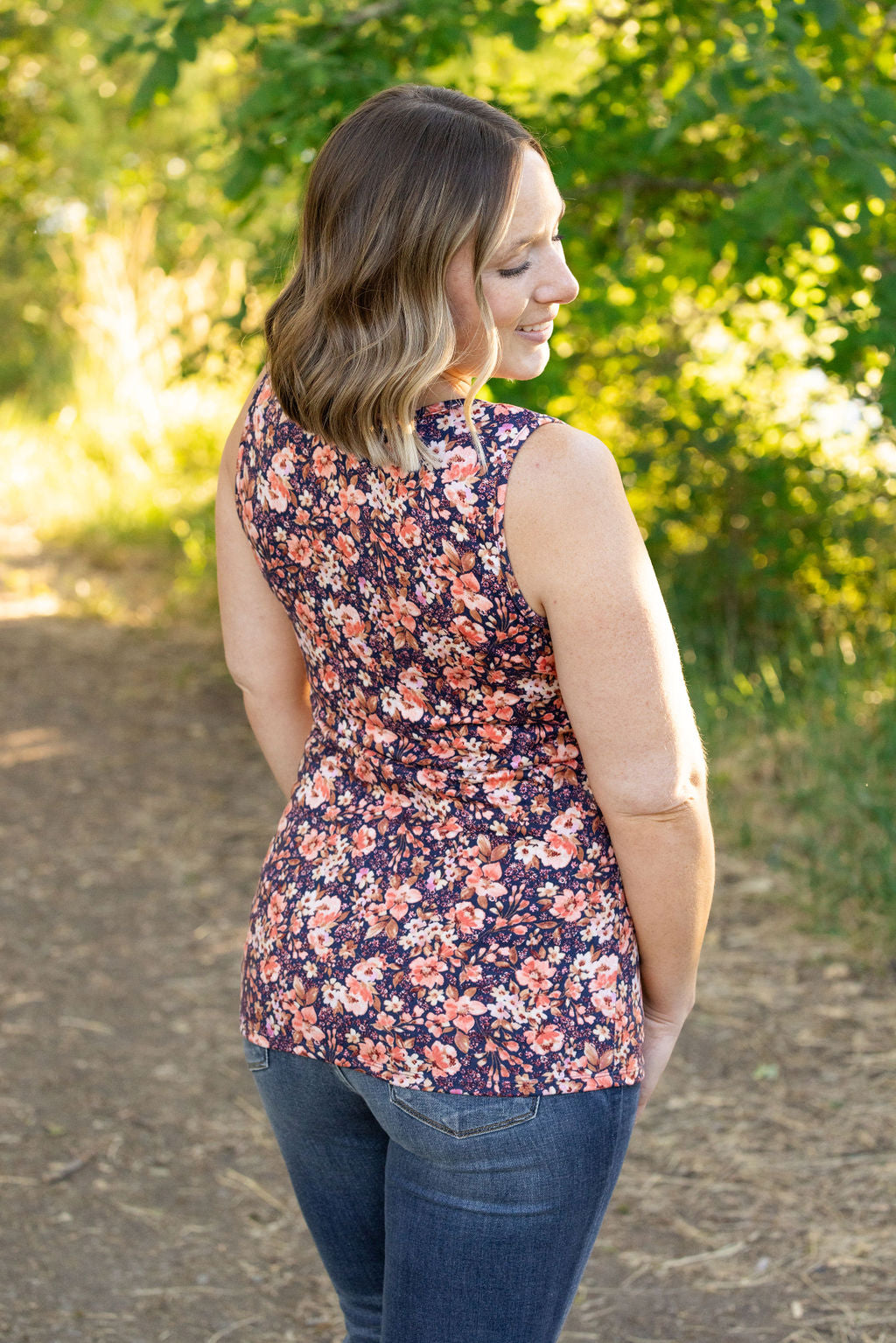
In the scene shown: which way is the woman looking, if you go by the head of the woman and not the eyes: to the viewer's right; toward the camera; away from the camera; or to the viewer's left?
to the viewer's right

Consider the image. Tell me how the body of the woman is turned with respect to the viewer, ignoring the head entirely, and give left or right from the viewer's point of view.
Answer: facing away from the viewer and to the right of the viewer
